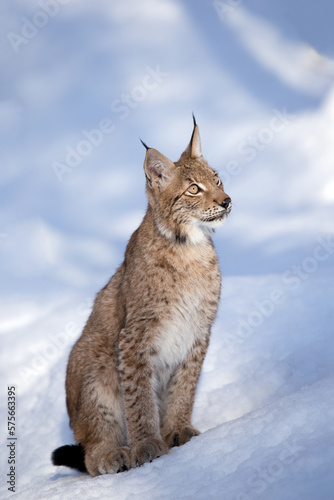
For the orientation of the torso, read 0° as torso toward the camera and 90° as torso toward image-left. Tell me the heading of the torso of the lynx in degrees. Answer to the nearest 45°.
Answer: approximately 315°
